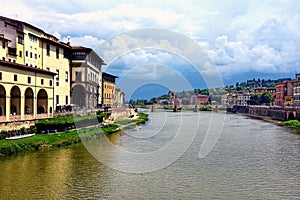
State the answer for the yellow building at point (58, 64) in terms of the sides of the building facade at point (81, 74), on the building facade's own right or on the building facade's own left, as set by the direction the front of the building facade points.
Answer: on the building facade's own right

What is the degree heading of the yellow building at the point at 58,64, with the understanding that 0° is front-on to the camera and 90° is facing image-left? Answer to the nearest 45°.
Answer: approximately 315°

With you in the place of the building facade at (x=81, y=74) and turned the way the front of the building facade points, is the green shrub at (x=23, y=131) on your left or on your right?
on your right

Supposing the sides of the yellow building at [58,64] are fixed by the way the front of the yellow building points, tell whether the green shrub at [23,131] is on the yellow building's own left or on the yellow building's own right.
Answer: on the yellow building's own right
